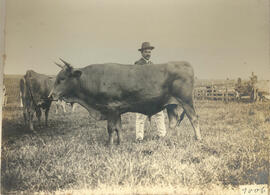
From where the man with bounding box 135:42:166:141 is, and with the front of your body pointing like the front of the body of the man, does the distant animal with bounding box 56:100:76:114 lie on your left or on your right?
on your right

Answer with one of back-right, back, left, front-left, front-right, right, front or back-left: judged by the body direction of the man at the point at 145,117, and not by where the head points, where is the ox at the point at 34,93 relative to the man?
back-right

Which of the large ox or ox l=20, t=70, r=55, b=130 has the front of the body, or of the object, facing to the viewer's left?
the large ox

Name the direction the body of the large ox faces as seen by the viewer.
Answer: to the viewer's left

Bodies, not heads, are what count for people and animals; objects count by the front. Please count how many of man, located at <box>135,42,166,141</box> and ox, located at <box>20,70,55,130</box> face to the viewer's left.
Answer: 0
